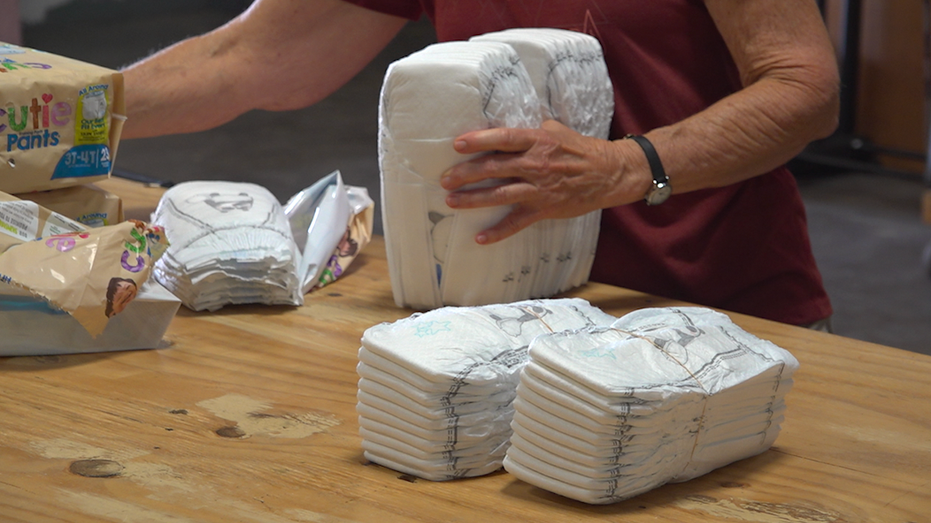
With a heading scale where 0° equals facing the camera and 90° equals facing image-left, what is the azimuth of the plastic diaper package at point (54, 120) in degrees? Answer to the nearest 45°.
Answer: approximately 0°

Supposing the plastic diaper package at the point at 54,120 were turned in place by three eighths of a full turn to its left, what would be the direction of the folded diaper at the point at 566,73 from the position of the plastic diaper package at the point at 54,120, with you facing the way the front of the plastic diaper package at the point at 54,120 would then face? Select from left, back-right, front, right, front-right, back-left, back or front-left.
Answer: front-right

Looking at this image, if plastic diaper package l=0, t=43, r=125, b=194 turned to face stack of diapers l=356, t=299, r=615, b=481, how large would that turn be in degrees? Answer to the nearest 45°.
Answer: approximately 45° to its left
